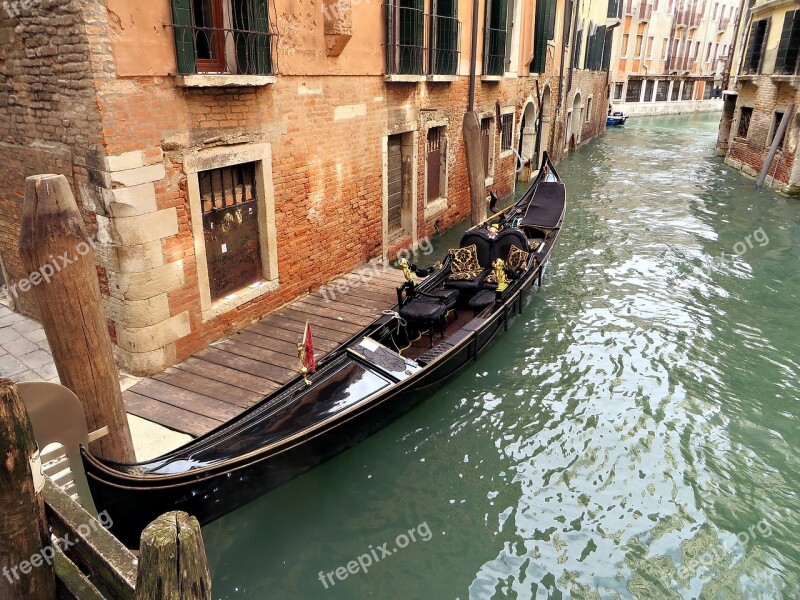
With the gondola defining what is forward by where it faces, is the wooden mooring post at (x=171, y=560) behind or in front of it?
in front

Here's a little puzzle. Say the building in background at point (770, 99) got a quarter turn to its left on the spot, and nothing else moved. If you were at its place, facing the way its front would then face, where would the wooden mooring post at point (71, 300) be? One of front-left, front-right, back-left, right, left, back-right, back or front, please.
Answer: front-right

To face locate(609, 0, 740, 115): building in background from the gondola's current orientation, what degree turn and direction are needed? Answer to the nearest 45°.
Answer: approximately 180°

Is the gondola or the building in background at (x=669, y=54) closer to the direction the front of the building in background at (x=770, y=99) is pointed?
the gondola

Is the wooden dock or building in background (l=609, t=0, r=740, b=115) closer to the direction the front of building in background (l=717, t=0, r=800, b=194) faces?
the wooden dock

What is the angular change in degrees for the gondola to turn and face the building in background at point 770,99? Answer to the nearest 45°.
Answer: approximately 180°

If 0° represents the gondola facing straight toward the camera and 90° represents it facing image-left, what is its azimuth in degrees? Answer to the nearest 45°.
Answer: approximately 45°

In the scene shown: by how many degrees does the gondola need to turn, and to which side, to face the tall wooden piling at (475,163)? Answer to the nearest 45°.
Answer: approximately 180°

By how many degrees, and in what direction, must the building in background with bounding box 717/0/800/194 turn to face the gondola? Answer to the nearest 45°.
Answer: approximately 45° to its left

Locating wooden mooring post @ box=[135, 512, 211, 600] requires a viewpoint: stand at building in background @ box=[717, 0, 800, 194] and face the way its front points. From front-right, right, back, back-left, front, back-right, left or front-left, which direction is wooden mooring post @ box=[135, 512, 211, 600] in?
front-left

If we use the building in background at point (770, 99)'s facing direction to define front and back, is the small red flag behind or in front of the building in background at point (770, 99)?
in front

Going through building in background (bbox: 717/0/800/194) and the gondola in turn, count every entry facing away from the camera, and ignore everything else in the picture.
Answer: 0

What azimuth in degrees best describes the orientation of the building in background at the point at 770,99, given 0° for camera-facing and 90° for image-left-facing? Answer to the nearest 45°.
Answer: approximately 45°
